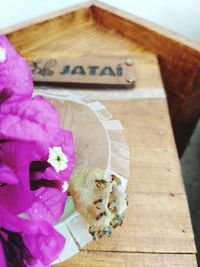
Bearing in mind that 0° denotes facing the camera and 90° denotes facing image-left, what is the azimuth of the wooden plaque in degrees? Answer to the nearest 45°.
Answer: approximately 0°
